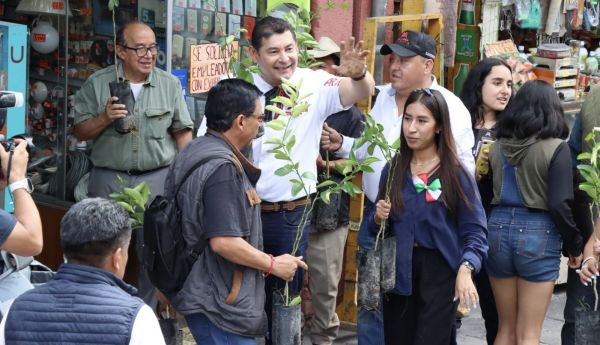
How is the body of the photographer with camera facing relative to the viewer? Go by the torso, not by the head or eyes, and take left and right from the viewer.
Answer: facing to the right of the viewer

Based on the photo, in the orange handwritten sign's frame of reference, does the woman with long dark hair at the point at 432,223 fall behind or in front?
in front

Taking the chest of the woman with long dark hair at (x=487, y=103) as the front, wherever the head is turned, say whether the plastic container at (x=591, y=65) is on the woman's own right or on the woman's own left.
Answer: on the woman's own left

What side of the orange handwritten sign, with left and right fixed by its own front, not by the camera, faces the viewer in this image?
front

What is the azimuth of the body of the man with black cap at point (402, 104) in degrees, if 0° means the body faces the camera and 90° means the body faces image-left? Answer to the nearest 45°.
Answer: approximately 45°

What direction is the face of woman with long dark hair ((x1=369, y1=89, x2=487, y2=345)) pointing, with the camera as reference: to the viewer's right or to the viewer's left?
to the viewer's left

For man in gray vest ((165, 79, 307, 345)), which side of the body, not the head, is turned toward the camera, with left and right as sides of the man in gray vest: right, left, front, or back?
right

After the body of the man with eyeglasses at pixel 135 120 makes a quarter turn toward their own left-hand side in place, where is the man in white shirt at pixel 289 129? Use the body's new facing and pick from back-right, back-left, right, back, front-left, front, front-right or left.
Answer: front-right

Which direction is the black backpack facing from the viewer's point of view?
to the viewer's left

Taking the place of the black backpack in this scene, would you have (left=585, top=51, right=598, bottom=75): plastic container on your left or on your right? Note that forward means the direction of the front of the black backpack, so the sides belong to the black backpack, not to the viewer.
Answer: on your right

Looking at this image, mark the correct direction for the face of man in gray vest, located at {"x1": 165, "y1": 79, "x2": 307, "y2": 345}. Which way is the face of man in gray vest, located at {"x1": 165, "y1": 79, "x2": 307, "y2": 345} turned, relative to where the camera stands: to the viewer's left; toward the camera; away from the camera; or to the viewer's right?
to the viewer's right

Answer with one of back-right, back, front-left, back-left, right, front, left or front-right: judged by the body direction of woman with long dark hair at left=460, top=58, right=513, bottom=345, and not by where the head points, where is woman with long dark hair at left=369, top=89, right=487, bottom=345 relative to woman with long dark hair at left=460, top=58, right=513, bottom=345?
front-right
